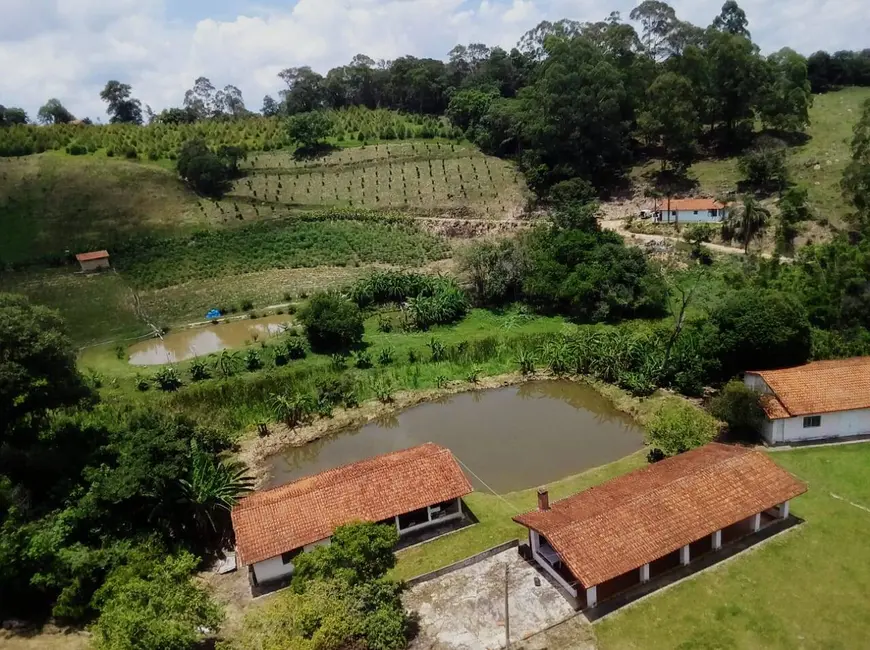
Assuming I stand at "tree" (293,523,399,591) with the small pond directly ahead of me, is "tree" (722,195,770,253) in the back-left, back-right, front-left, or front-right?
front-right

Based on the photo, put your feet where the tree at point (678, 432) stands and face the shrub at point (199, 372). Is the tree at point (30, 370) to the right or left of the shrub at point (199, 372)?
left

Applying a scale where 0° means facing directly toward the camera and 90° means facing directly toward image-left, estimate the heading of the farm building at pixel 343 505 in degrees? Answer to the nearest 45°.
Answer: approximately 315°

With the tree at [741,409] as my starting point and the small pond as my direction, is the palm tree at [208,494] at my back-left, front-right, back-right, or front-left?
front-left

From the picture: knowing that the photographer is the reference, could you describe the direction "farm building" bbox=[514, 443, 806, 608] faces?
facing the viewer and to the right of the viewer

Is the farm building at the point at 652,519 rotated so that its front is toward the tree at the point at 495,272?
no

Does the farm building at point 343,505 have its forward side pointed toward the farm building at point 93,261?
no

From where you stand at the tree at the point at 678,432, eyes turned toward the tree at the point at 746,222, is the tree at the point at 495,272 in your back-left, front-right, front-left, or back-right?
front-left

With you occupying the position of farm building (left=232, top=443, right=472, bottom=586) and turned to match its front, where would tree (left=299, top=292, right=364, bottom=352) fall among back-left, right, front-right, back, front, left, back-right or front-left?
back-left

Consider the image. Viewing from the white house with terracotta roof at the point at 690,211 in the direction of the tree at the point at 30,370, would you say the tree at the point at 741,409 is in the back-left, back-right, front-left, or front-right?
front-left

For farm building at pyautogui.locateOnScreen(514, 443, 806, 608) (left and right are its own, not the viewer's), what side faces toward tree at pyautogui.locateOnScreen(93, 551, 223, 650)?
right

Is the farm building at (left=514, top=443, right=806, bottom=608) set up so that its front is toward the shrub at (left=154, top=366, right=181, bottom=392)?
no

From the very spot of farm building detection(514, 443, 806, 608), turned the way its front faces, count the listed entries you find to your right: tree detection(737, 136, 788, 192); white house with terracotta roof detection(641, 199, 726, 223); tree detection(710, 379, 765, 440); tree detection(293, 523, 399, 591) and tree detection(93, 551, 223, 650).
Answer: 2

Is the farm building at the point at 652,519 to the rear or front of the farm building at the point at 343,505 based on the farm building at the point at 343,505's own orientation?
to the front

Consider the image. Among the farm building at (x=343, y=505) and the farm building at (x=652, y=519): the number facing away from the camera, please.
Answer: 0

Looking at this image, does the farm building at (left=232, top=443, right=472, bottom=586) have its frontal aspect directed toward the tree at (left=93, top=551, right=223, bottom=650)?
no

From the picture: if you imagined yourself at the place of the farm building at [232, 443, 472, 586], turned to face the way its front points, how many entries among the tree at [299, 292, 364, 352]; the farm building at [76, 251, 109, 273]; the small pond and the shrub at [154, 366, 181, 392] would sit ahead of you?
0

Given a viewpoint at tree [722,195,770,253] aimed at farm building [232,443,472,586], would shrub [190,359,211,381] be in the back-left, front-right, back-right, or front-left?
front-right

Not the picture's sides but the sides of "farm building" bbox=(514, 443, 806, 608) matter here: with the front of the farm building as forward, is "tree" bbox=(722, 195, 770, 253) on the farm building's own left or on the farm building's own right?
on the farm building's own left
